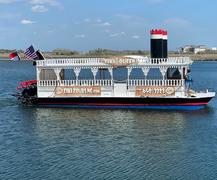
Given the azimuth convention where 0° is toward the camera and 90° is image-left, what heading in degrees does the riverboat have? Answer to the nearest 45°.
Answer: approximately 270°
